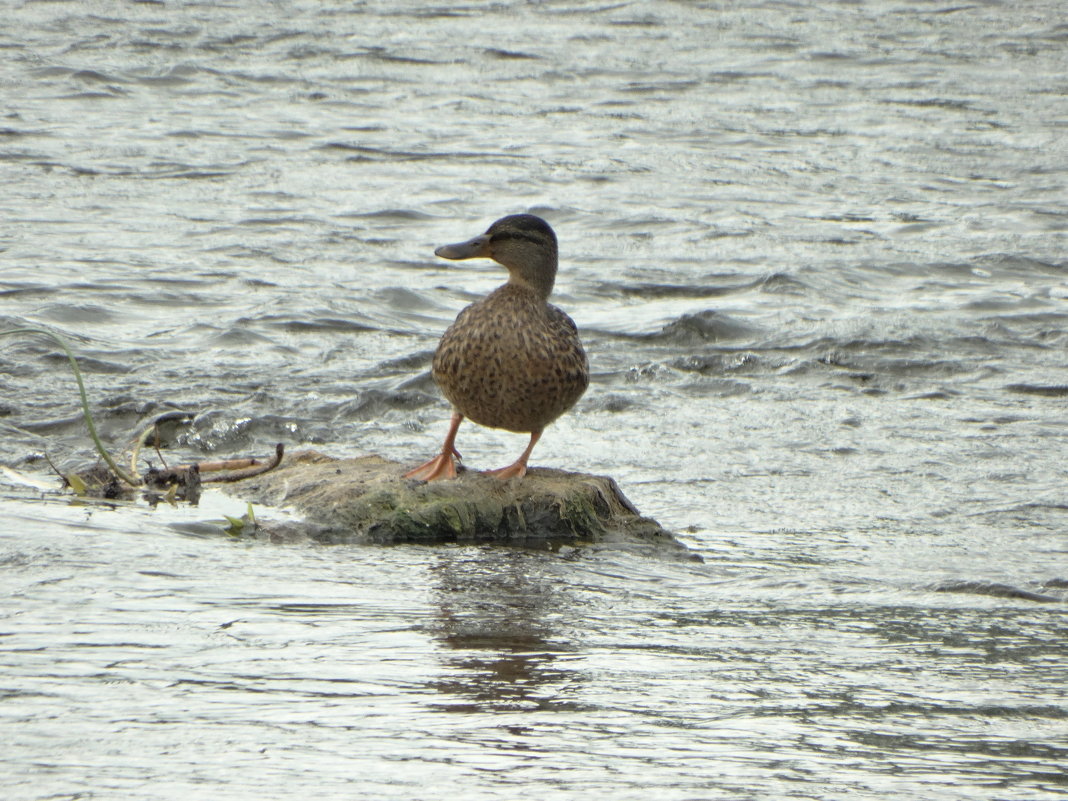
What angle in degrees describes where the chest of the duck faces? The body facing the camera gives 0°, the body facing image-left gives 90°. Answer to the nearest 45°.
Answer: approximately 45°

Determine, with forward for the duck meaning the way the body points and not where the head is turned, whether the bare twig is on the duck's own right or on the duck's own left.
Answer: on the duck's own right
